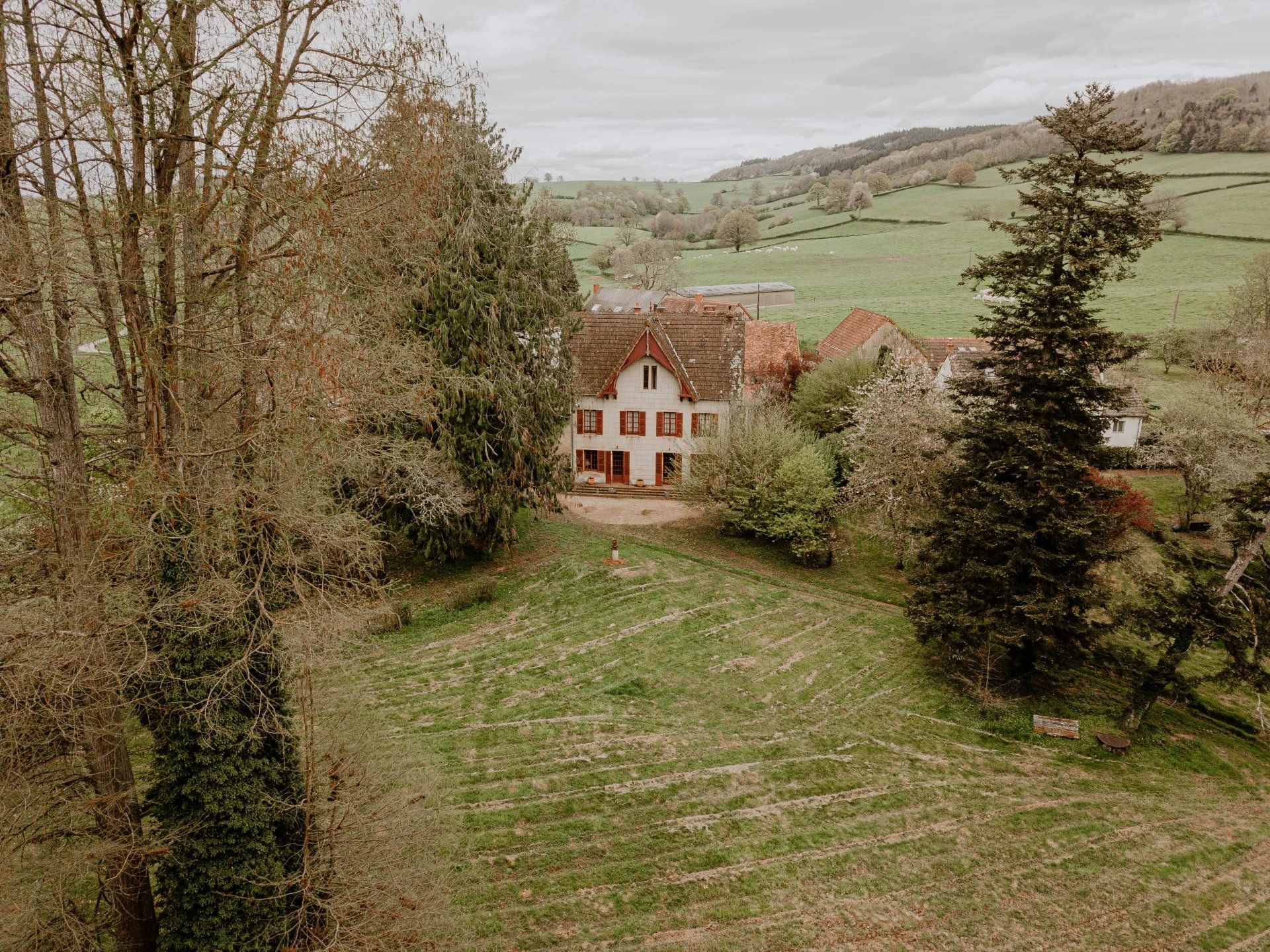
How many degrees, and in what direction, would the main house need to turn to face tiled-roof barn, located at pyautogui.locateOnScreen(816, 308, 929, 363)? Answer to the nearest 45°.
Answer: approximately 135° to its left

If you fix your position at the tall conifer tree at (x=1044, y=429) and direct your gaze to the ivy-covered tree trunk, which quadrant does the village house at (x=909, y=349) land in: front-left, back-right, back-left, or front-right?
back-right

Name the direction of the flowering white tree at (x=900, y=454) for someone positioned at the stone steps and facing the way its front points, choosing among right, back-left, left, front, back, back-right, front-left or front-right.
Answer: front-left

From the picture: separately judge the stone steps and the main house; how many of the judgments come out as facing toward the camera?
2

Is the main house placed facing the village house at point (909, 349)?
no

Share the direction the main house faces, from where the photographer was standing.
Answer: facing the viewer

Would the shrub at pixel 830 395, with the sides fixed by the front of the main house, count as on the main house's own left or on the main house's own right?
on the main house's own left

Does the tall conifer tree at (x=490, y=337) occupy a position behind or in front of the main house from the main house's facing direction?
in front

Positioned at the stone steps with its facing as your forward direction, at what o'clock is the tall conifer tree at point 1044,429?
The tall conifer tree is roughly at 11 o'clock from the stone steps.

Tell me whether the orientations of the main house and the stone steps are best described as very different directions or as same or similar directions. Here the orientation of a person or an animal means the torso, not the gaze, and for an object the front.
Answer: same or similar directions

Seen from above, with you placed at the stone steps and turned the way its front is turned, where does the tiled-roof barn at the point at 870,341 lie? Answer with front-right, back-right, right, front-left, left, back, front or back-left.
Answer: back-left

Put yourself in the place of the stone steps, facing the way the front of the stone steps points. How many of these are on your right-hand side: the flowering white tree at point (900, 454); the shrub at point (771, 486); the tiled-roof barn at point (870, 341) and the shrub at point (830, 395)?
0

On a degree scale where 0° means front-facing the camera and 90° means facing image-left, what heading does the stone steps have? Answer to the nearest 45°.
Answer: approximately 0°

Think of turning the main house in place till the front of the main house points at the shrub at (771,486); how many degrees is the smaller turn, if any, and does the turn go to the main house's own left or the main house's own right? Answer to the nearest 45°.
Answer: approximately 45° to the main house's own left

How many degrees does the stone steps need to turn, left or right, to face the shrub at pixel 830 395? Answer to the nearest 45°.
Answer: approximately 90° to its left

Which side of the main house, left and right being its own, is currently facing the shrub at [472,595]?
front

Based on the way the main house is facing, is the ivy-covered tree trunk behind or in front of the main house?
in front

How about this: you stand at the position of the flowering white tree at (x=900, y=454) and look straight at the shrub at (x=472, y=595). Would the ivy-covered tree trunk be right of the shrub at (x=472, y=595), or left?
left
